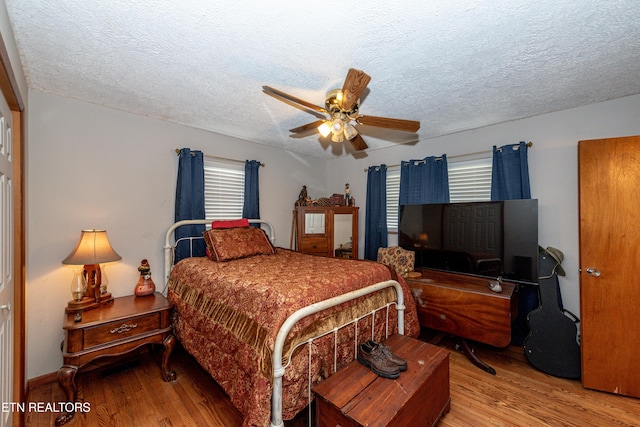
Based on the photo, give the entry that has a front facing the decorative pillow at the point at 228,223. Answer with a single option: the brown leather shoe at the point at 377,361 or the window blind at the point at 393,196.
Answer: the window blind

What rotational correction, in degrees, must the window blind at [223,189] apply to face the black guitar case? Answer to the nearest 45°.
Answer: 0° — it already faces it

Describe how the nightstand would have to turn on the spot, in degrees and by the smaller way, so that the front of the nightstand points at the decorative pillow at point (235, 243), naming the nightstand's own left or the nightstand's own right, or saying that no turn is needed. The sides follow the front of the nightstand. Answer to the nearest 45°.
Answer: approximately 45° to the nightstand's own left

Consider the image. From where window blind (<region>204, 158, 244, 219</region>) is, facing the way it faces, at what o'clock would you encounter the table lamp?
The table lamp is roughly at 3 o'clock from the window blind.

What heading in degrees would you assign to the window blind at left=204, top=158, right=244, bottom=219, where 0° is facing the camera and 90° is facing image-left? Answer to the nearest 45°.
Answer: approximately 315°

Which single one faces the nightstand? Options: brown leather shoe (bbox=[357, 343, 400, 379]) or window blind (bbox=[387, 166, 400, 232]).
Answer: the window blind

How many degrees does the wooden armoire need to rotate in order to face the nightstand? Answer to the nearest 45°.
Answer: approximately 45° to its right

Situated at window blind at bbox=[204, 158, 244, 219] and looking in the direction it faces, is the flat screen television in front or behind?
in front

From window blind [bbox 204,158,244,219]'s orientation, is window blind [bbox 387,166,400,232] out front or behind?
out front

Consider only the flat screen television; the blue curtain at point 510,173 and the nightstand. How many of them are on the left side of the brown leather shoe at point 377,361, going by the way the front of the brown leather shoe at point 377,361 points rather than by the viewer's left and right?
2

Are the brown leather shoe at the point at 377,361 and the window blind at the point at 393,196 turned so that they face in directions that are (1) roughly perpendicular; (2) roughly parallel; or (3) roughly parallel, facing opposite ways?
roughly perpendicular

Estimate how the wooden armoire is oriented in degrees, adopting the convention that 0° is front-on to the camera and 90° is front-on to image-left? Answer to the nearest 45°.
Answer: approximately 0°

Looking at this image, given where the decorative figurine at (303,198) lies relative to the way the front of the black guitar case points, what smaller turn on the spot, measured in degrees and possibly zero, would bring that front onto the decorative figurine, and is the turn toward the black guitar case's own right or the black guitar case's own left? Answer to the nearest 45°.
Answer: approximately 90° to the black guitar case's own right

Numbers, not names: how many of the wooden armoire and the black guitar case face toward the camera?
2
